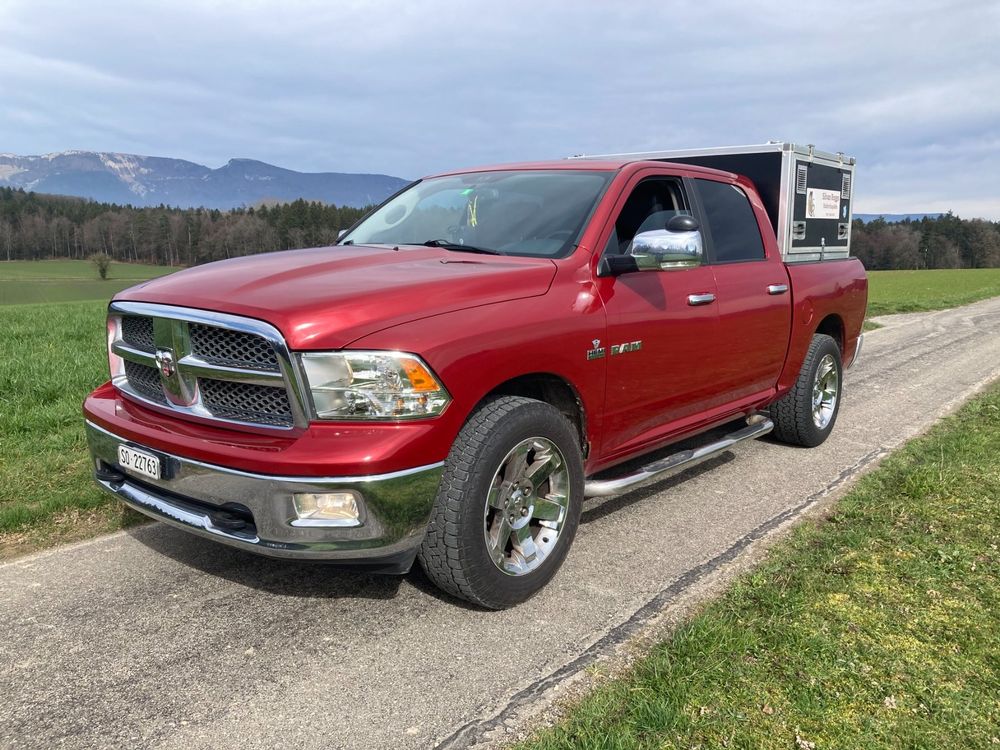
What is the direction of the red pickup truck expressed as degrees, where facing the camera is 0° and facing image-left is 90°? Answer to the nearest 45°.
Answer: approximately 45°
